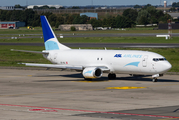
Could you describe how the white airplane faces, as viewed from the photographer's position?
facing the viewer and to the right of the viewer
